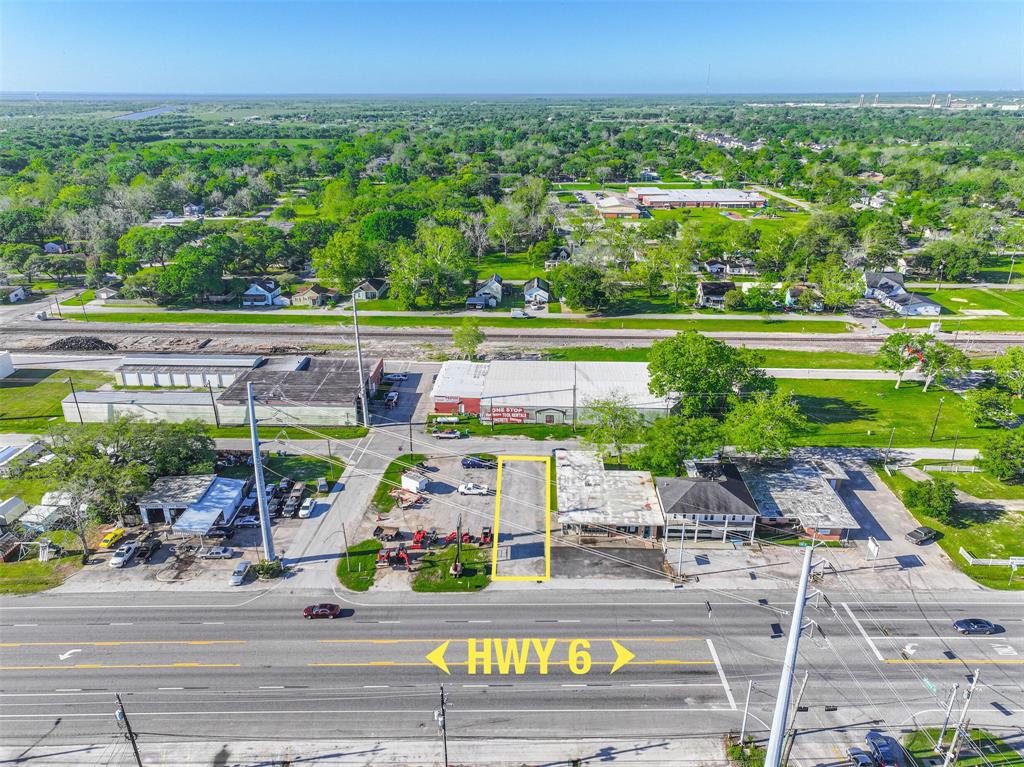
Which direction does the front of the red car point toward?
to the viewer's left

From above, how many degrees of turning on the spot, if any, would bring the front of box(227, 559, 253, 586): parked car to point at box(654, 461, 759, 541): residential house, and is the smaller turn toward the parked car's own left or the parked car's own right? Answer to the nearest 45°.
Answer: approximately 135° to the parked car's own left

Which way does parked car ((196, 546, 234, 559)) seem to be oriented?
to the viewer's left

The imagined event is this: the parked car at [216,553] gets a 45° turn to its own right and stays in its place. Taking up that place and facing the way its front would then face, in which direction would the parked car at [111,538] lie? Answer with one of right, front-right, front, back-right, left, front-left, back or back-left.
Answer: front

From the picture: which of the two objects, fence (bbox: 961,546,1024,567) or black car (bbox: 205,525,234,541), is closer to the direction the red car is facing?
the black car

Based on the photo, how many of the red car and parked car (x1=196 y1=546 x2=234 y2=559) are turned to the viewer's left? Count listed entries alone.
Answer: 2

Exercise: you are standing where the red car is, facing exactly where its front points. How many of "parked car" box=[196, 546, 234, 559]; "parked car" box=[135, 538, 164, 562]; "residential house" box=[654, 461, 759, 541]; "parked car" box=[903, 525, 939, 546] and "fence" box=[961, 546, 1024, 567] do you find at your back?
3

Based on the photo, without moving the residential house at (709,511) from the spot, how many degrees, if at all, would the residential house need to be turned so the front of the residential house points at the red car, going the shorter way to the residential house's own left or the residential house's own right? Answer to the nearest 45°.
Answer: approximately 45° to the residential house's own right

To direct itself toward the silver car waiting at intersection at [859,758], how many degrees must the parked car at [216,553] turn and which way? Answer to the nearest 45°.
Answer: approximately 135° to its left

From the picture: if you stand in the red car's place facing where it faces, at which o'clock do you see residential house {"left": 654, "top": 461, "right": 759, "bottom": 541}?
The residential house is roughly at 6 o'clock from the red car.

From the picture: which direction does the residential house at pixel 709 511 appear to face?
toward the camera

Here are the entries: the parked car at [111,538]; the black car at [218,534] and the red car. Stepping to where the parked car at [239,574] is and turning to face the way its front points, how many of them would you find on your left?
1

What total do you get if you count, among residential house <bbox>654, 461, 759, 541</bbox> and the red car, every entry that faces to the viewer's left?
1

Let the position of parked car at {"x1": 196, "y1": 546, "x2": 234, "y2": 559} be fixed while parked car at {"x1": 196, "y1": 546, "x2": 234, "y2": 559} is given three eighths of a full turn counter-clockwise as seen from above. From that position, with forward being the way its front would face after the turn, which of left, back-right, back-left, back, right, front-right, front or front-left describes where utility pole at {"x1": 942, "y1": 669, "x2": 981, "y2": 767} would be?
front
